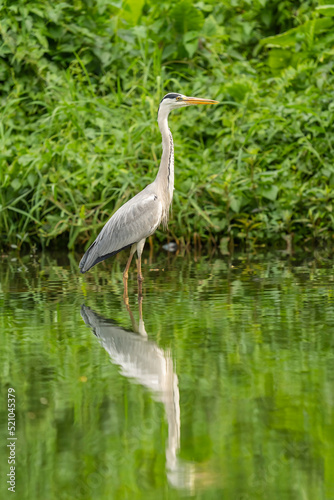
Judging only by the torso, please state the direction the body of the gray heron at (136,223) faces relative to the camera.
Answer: to the viewer's right
